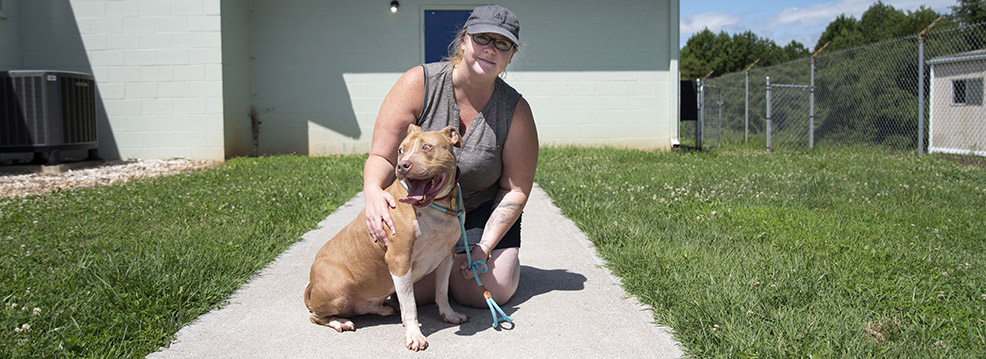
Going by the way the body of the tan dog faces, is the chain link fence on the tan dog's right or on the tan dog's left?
on the tan dog's left

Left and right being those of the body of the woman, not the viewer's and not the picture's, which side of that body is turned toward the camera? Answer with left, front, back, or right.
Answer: front

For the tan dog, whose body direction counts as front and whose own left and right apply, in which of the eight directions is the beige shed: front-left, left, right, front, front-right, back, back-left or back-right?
left

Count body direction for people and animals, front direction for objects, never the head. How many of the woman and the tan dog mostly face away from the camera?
0

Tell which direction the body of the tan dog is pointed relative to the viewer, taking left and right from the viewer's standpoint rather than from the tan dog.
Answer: facing the viewer and to the right of the viewer

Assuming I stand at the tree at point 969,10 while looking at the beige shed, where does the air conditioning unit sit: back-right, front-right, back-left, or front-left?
front-right

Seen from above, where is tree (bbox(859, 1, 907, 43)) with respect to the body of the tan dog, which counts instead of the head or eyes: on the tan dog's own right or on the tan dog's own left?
on the tan dog's own left

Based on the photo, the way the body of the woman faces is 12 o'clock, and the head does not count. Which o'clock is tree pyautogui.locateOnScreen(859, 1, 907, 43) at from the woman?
The tree is roughly at 7 o'clock from the woman.

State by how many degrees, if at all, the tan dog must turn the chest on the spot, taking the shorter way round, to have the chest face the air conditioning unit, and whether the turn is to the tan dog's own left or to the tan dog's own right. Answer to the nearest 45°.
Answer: approximately 180°

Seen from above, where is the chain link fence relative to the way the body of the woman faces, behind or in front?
behind
